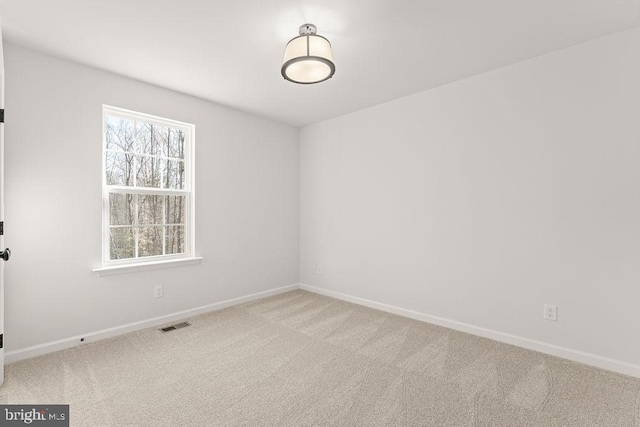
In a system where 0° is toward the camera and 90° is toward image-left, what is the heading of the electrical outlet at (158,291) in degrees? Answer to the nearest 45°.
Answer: approximately 0°

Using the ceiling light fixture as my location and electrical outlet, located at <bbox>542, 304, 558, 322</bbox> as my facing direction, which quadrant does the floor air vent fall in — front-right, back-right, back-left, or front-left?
back-left

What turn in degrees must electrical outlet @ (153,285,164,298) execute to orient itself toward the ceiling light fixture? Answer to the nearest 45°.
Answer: approximately 45° to its left

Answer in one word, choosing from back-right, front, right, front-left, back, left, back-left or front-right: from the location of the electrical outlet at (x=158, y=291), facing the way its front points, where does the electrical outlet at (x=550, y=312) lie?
front-left
